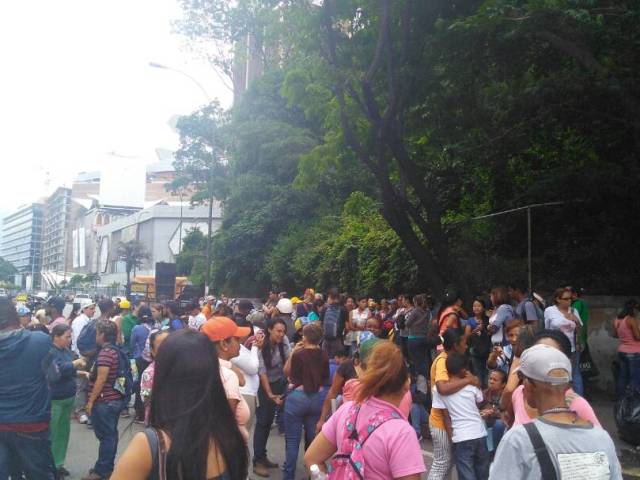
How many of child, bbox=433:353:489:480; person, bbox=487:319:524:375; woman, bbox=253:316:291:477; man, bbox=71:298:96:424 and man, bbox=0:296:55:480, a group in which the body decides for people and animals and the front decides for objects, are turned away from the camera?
2

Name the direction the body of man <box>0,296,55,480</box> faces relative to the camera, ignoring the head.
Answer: away from the camera

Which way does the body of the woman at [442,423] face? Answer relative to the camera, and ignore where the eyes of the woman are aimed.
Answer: to the viewer's right

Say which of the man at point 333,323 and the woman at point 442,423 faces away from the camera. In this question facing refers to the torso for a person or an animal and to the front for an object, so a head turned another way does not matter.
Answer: the man

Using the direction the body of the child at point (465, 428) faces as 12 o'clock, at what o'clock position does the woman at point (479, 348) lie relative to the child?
The woman is roughly at 12 o'clock from the child.

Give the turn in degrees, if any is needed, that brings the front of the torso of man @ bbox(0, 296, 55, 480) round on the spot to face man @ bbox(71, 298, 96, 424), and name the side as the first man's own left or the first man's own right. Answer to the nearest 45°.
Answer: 0° — they already face them

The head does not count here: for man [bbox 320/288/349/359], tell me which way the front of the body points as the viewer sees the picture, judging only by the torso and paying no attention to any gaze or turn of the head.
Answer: away from the camera

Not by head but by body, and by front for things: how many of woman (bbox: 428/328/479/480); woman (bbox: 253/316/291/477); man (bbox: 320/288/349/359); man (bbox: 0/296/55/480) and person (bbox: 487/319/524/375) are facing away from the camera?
2

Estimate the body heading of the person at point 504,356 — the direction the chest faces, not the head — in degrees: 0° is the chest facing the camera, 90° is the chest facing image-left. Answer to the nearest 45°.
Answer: approximately 45°

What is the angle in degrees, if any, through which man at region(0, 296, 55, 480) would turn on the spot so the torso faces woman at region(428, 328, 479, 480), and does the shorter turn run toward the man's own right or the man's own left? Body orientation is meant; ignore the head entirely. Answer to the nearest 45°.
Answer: approximately 90° to the man's own right

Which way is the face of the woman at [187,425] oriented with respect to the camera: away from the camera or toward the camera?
away from the camera

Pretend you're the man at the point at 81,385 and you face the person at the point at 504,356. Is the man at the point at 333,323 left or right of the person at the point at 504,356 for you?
left

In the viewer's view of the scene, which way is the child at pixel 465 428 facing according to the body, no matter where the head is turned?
away from the camera
